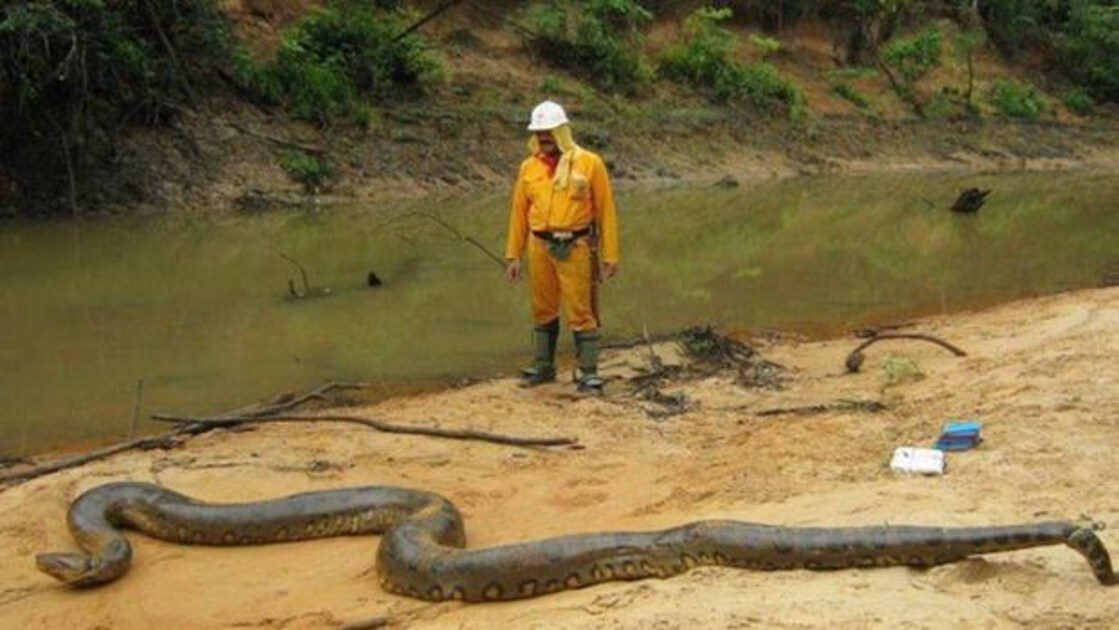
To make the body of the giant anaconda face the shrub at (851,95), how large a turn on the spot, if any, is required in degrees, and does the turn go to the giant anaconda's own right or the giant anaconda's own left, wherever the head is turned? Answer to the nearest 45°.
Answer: approximately 90° to the giant anaconda's own right

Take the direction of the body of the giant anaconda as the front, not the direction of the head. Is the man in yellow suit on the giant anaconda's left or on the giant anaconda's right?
on the giant anaconda's right

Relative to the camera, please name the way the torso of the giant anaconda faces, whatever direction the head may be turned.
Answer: to the viewer's left

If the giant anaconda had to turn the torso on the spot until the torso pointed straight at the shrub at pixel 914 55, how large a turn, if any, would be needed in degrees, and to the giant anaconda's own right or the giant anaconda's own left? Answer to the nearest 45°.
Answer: approximately 90° to the giant anaconda's own right

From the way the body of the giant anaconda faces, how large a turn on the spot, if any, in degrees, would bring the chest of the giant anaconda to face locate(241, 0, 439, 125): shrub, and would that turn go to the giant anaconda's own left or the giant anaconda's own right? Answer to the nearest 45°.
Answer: approximately 90° to the giant anaconda's own right

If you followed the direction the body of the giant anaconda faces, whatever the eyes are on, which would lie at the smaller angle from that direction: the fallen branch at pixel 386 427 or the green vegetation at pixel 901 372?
the fallen branch

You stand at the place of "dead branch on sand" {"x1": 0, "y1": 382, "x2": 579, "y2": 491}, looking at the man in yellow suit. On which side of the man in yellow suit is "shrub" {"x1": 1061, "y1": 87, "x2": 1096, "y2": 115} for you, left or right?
left

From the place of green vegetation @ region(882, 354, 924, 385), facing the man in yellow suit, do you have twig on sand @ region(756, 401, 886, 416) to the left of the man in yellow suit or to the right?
left

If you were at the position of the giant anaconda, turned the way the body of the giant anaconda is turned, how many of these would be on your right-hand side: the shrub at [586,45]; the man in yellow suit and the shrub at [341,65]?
3

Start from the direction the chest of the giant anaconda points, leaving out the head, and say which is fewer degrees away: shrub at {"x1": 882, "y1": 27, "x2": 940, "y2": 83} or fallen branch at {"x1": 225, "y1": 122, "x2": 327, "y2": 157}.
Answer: the fallen branch

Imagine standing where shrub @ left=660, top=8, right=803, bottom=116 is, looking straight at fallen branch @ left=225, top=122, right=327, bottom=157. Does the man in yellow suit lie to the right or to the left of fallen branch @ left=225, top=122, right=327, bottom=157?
left

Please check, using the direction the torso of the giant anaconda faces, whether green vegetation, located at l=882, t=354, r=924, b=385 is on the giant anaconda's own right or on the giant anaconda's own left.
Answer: on the giant anaconda's own right

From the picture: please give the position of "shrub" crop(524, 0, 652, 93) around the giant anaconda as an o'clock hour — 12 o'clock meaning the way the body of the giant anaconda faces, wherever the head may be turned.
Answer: The shrub is roughly at 3 o'clock from the giant anaconda.

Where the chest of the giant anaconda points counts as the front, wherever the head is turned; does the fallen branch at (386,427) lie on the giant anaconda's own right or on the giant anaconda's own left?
on the giant anaconda's own right

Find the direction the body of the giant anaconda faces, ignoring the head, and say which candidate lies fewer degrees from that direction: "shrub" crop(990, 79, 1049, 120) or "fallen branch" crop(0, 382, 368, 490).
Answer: the fallen branch

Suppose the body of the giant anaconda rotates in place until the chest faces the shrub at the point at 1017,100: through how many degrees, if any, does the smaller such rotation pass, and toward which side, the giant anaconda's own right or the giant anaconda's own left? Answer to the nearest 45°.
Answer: approximately 135° to the giant anaconda's own right
